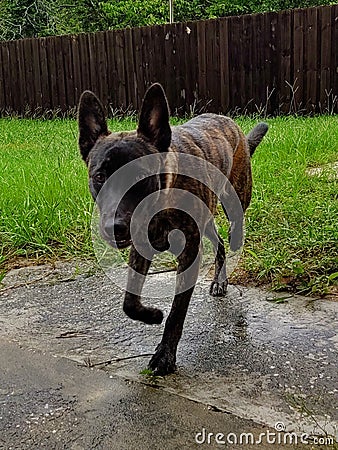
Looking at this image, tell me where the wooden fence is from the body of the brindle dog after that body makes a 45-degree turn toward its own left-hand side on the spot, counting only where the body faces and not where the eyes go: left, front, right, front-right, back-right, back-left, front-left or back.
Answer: back

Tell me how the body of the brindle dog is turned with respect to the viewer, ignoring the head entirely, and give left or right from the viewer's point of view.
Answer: facing the viewer and to the left of the viewer
